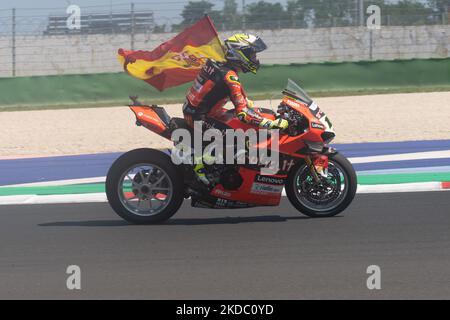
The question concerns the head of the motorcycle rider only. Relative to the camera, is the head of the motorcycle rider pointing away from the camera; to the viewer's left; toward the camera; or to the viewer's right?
to the viewer's right

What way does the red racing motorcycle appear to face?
to the viewer's right

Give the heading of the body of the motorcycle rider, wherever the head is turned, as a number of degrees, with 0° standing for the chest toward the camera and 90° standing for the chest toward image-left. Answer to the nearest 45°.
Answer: approximately 270°
